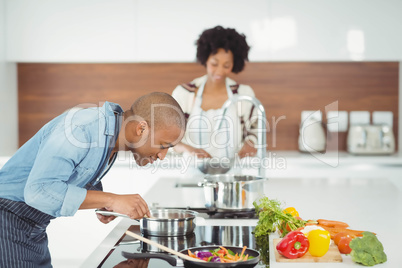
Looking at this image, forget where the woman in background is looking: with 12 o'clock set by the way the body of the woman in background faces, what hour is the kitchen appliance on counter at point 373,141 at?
The kitchen appliance on counter is roughly at 8 o'clock from the woman in background.

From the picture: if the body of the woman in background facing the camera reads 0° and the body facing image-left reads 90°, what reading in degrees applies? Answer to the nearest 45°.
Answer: approximately 0°

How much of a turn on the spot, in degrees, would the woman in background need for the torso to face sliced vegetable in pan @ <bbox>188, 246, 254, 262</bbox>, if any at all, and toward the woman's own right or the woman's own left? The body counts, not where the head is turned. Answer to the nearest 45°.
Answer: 0° — they already face it

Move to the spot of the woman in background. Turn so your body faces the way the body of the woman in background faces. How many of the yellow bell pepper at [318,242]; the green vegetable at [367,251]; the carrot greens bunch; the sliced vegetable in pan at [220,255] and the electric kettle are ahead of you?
4

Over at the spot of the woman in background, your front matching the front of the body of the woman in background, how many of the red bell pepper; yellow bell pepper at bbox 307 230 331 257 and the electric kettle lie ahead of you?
2

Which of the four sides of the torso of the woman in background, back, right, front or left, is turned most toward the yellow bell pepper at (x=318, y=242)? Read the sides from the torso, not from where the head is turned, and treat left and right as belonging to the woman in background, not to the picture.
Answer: front

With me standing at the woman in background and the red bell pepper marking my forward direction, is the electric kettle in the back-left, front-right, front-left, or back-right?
back-left

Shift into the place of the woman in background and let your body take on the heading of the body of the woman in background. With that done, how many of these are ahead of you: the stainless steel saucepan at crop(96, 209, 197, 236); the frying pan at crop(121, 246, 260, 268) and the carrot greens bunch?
3

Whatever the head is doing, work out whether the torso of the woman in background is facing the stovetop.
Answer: yes

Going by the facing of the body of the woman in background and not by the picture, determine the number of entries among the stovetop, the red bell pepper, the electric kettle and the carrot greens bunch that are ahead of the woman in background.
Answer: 3

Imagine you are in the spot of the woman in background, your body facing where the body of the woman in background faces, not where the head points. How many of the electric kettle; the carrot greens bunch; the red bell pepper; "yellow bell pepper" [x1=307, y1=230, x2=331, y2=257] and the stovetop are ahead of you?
4

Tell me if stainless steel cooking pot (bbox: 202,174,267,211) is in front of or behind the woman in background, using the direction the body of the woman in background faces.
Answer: in front

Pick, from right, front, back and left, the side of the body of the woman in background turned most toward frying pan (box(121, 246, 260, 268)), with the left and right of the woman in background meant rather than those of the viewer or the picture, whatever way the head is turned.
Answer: front
